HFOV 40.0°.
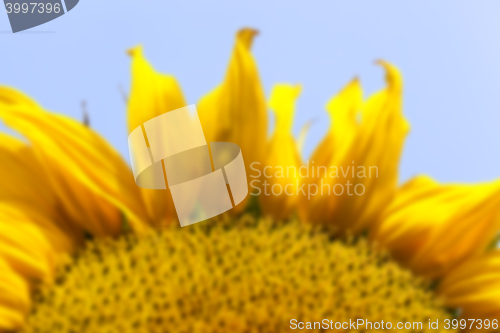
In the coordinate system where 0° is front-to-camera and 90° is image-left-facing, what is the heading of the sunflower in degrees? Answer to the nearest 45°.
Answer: approximately 0°
